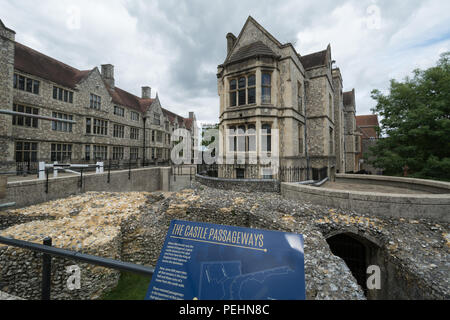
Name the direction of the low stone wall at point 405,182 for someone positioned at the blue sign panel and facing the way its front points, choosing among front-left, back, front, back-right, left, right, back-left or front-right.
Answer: back-left

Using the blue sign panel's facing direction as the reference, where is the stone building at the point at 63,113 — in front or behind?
behind

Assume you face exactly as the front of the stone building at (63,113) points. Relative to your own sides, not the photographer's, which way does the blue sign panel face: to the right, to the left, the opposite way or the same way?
to the right

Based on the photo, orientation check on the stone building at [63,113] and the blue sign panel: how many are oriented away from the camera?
0

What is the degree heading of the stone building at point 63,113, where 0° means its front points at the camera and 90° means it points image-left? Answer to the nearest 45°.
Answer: approximately 315°

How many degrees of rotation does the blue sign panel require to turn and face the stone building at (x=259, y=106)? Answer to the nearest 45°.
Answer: approximately 180°

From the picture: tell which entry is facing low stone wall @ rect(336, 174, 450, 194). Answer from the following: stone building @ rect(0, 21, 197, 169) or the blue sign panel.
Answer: the stone building

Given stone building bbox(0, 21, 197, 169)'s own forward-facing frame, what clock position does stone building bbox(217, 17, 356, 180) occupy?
stone building bbox(217, 17, 356, 180) is roughly at 12 o'clock from stone building bbox(0, 21, 197, 169).

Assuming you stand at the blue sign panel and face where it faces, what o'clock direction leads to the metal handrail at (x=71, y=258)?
The metal handrail is roughly at 3 o'clock from the blue sign panel.

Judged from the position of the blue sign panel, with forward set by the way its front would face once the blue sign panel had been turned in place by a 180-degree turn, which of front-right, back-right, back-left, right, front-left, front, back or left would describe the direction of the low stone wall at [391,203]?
front-right

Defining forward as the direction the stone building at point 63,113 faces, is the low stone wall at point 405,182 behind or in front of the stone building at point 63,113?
in front

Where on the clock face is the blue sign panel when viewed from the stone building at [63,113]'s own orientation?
The blue sign panel is roughly at 1 o'clock from the stone building.

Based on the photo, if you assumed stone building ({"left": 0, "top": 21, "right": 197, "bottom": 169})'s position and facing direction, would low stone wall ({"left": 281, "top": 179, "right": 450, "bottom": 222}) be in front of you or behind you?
in front

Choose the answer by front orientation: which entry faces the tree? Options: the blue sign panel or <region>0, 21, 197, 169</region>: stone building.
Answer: the stone building

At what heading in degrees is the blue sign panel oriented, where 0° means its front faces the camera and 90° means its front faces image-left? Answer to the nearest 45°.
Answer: approximately 0°
